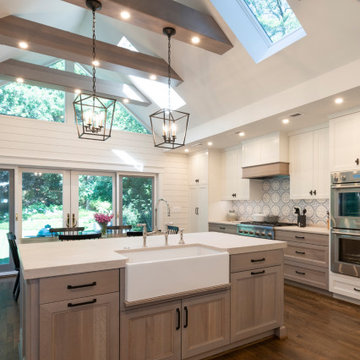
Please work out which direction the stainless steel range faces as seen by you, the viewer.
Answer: facing the viewer and to the left of the viewer

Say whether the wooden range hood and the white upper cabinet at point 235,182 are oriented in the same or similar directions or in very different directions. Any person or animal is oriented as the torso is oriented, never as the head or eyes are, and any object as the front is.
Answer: same or similar directions

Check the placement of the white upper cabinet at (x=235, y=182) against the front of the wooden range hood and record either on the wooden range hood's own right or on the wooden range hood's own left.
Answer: on the wooden range hood's own right

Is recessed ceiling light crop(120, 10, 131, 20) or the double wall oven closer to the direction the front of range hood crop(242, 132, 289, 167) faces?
the recessed ceiling light

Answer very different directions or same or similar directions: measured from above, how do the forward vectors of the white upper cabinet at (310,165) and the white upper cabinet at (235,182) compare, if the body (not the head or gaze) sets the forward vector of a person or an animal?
same or similar directions

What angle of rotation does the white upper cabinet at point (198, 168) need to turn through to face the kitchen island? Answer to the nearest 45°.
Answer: approximately 45° to its left

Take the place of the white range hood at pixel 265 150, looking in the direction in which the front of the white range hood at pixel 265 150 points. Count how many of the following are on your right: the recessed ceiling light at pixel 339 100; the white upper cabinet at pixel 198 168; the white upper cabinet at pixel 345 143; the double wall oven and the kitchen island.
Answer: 1

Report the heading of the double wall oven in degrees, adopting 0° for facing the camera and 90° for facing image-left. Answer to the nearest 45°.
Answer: approximately 45°

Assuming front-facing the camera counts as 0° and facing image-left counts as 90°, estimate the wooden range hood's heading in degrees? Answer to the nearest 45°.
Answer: approximately 45°

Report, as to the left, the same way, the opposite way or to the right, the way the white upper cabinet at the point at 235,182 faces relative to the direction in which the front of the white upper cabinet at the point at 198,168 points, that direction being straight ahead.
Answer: the same way

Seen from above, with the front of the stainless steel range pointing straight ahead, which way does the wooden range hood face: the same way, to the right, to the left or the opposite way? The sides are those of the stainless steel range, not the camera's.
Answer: the same way

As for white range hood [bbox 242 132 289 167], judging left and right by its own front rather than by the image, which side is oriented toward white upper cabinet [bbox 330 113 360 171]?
left

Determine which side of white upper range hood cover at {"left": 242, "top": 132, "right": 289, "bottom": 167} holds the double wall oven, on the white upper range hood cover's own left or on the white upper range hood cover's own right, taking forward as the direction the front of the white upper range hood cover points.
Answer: on the white upper range hood cover's own left
